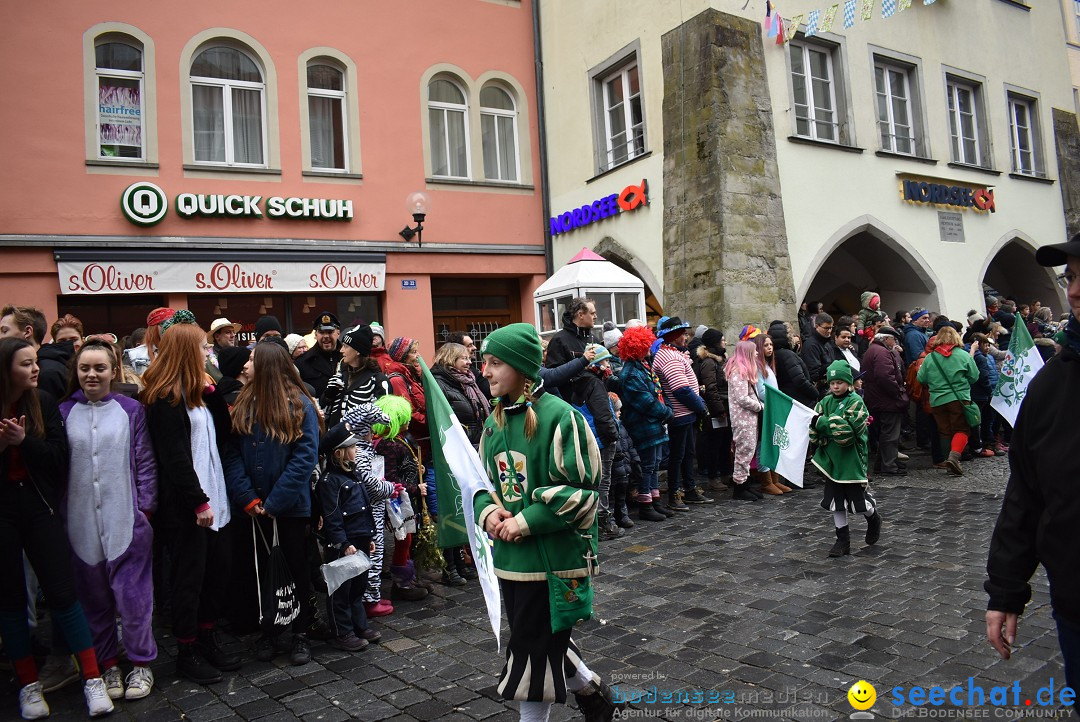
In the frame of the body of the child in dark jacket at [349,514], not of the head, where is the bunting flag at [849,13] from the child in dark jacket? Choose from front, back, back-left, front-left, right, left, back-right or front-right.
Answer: left

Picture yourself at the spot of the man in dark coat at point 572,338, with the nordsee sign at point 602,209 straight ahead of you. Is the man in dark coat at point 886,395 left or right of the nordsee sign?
right

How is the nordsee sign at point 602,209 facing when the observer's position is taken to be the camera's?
facing the viewer and to the left of the viewer

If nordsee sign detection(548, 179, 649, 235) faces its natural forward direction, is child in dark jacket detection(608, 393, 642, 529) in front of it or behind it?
in front

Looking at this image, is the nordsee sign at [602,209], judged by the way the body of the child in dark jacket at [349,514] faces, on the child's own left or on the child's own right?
on the child's own left

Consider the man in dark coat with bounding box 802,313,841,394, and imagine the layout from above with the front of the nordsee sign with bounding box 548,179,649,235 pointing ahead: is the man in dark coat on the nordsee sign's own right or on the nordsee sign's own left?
on the nordsee sign's own left

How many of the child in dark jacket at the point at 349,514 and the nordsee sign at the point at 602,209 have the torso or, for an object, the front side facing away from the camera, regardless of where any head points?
0

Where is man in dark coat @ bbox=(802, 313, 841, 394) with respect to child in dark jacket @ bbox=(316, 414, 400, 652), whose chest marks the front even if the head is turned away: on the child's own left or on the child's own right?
on the child's own left

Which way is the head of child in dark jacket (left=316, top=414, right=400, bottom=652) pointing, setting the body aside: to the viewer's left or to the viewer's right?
to the viewer's right

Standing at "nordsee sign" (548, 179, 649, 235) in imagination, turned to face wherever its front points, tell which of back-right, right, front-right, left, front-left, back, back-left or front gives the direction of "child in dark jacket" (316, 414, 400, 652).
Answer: front-left

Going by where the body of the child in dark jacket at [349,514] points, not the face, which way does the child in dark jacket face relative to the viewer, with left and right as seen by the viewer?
facing the viewer and to the right of the viewer

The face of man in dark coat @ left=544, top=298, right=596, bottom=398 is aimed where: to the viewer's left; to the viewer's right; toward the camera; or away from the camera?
to the viewer's right

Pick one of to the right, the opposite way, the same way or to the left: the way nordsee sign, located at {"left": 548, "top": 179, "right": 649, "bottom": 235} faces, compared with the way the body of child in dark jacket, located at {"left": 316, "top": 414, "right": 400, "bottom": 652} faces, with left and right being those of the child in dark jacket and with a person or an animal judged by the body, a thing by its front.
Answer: to the right
